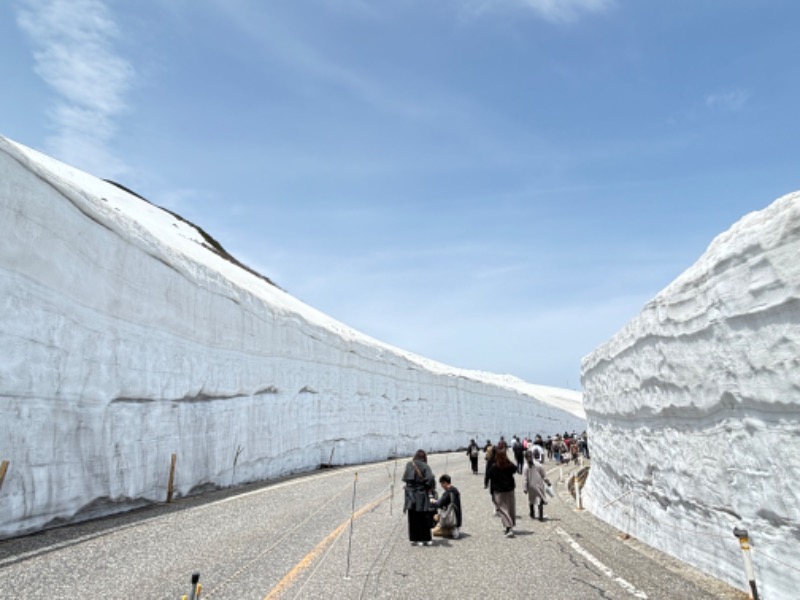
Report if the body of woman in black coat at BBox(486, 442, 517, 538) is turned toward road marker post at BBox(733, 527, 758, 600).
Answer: no

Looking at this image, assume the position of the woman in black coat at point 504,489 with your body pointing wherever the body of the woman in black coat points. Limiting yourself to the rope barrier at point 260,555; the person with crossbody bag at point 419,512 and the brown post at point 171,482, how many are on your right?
0

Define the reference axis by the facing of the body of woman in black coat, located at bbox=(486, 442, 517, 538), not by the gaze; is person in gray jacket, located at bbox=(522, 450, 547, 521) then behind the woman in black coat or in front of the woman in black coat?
in front

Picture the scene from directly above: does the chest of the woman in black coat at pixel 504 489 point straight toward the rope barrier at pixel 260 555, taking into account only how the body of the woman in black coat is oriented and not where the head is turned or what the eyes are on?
no

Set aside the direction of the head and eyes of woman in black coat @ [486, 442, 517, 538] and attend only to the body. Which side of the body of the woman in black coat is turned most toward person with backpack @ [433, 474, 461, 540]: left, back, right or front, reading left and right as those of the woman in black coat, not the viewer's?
left

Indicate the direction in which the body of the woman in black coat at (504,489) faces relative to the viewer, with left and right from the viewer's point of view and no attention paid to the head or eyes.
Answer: facing away from the viewer

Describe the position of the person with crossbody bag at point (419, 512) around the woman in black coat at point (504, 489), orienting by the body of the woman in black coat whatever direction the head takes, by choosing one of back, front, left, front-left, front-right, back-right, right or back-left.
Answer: back-left

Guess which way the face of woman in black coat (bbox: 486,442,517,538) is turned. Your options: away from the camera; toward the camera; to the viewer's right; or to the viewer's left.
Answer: away from the camera

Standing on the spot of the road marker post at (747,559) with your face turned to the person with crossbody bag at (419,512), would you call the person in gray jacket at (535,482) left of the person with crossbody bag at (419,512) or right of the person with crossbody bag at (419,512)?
right

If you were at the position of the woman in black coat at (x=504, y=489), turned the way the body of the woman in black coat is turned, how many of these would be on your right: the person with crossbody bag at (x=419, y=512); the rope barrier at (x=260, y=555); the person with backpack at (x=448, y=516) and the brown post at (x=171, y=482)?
0

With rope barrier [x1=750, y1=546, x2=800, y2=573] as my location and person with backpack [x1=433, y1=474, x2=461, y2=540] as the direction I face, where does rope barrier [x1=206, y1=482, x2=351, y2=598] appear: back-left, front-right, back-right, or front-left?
front-left

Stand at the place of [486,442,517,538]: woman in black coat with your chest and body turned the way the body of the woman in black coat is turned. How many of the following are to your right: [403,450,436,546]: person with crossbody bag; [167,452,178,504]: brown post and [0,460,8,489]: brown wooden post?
0

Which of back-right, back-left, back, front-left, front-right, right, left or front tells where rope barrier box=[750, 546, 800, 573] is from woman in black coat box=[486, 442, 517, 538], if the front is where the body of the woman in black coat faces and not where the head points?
back-right

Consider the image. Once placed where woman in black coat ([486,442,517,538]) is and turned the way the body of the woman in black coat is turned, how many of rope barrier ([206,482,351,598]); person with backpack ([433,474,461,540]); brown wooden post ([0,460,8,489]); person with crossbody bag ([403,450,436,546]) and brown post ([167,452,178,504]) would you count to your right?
0

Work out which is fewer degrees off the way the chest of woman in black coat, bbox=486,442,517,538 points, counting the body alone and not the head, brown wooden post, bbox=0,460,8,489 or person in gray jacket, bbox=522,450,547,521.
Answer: the person in gray jacket

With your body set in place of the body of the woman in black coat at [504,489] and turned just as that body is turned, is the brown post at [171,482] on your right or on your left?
on your left
